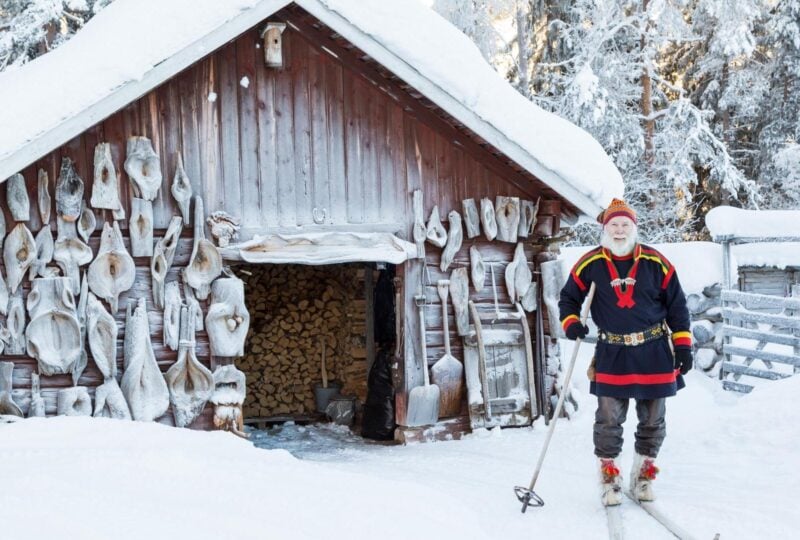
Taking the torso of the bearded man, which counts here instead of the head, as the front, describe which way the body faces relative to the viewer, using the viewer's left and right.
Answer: facing the viewer

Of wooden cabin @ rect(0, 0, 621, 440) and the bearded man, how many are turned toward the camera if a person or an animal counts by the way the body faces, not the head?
2

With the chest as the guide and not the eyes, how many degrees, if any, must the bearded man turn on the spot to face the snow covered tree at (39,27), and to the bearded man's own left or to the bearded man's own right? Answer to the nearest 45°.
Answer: approximately 135° to the bearded man's own right

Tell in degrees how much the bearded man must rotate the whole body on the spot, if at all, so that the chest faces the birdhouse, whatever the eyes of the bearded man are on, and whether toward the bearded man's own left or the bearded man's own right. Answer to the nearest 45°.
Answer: approximately 135° to the bearded man's own right

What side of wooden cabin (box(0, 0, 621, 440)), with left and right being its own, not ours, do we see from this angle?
front

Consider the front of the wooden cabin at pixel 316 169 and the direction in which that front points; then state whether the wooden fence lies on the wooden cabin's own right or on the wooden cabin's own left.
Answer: on the wooden cabin's own left

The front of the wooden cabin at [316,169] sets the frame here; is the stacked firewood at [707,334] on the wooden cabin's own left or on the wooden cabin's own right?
on the wooden cabin's own left

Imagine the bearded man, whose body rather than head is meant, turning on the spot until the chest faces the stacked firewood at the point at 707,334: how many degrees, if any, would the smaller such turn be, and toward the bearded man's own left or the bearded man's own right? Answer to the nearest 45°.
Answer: approximately 180°

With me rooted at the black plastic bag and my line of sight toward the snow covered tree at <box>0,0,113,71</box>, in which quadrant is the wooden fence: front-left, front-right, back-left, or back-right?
back-right
